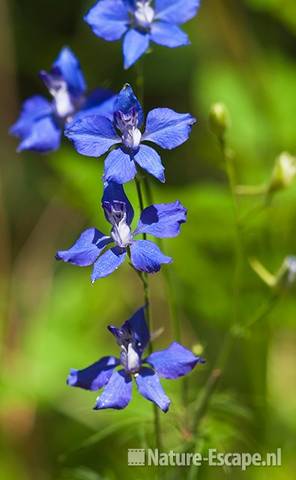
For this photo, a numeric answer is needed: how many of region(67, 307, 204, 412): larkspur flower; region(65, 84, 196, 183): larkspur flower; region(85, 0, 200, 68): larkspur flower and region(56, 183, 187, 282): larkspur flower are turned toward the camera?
4

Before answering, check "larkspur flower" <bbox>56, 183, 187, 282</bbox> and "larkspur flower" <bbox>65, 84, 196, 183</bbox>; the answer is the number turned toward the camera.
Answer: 2

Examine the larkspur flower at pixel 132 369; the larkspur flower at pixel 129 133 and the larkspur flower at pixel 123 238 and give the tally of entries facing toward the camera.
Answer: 3

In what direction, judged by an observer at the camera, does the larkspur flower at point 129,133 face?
facing the viewer

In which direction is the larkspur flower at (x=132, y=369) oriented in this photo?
toward the camera

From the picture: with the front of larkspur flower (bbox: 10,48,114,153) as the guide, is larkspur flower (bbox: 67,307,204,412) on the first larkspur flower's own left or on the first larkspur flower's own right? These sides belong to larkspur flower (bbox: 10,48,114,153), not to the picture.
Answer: on the first larkspur flower's own left

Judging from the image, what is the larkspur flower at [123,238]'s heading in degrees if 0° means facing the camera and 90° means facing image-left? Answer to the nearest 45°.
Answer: approximately 0°

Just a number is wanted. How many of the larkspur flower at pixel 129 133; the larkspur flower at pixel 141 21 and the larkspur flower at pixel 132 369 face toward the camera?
3

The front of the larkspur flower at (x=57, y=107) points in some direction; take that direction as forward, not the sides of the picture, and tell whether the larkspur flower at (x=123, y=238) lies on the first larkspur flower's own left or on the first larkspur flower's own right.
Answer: on the first larkspur flower's own left
